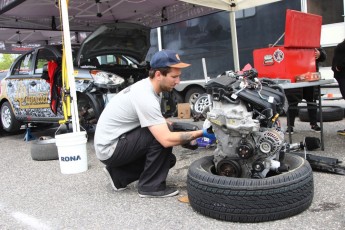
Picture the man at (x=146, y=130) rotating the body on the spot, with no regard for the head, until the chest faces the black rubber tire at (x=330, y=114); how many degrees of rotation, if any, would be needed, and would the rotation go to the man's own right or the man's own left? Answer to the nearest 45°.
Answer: approximately 45° to the man's own left

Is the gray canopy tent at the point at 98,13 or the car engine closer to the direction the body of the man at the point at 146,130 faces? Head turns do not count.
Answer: the car engine

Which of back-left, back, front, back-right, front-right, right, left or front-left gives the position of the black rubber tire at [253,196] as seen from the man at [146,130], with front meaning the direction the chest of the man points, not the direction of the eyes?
front-right

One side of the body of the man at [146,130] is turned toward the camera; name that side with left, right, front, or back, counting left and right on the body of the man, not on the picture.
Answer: right

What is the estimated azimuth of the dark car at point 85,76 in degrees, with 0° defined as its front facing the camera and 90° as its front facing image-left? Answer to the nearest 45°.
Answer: approximately 315°

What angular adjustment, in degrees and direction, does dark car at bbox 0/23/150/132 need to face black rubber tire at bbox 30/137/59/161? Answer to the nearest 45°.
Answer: approximately 90° to its right

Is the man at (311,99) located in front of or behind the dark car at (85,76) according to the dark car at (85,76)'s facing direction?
in front

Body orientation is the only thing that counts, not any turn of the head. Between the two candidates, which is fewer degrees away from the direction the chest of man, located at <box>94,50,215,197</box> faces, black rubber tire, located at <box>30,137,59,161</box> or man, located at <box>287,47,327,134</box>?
the man

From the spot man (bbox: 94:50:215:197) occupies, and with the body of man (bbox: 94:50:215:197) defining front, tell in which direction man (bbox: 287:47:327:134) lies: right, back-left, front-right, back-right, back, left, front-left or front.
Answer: front-left

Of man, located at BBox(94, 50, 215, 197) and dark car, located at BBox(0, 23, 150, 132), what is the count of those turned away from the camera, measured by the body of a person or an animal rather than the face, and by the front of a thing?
0

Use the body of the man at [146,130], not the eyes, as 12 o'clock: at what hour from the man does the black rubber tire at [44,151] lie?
The black rubber tire is roughly at 8 o'clock from the man.

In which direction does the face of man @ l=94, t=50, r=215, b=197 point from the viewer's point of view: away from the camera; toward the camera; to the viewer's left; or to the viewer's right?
to the viewer's right

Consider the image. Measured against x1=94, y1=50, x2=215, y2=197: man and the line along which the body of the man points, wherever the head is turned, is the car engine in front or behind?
in front

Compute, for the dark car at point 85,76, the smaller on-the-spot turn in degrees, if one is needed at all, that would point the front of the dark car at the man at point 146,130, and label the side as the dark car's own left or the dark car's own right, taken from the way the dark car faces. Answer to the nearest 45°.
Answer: approximately 45° to the dark car's own right

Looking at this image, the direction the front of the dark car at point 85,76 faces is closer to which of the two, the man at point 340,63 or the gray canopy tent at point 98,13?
the man

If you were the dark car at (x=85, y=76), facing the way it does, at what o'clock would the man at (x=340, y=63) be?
The man is roughly at 12 o'clock from the dark car.

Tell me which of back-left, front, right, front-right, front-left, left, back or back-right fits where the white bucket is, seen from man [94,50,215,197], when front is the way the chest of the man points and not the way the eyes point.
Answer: back-left

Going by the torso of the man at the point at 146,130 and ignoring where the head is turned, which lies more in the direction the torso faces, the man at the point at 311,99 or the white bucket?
the man
